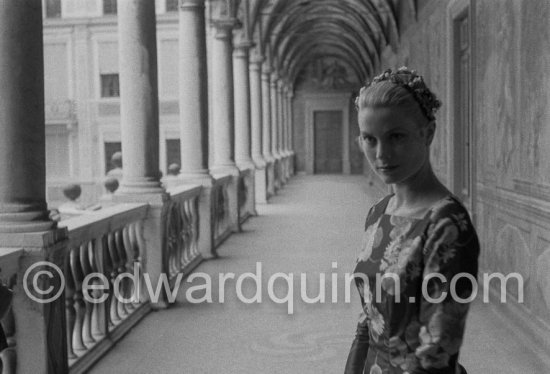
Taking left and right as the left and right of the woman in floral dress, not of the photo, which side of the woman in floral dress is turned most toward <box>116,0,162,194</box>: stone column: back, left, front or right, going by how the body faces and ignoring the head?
right

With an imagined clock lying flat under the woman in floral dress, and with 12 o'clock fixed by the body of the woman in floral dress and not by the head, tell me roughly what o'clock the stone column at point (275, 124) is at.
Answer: The stone column is roughly at 4 o'clock from the woman in floral dress.

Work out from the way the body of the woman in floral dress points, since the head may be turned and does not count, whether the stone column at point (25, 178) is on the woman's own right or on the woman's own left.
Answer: on the woman's own right

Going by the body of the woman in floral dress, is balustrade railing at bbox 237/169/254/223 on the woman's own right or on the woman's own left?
on the woman's own right

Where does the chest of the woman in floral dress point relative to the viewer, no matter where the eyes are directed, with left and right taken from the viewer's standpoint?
facing the viewer and to the left of the viewer

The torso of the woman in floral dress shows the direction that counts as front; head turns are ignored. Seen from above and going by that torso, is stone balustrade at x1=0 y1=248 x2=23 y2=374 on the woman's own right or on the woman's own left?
on the woman's own right

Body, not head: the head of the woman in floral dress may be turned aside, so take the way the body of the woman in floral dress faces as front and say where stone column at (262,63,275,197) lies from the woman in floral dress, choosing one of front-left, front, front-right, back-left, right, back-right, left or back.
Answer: back-right

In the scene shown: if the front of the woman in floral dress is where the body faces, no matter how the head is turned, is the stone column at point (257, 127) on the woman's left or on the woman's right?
on the woman's right

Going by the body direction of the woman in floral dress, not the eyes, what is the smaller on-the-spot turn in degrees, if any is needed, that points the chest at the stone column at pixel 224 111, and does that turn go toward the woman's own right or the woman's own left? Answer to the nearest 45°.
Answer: approximately 135° to the woman's own right
